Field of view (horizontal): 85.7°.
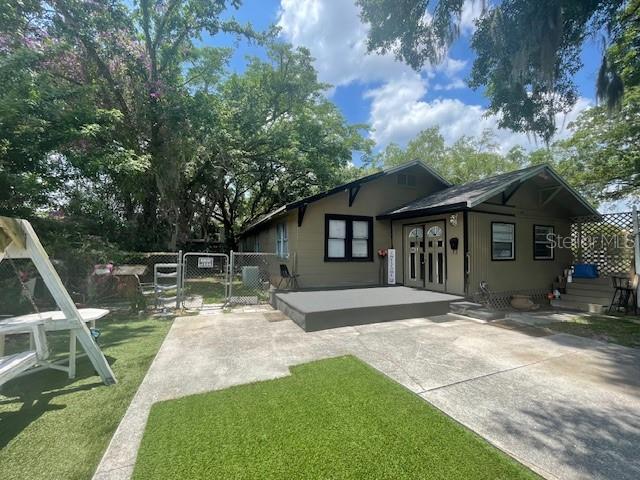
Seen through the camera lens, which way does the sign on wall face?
facing the viewer

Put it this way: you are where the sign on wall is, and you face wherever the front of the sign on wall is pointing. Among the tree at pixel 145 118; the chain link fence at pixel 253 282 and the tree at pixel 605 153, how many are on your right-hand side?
2

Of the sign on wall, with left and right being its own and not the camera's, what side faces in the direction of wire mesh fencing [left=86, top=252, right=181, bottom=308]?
right

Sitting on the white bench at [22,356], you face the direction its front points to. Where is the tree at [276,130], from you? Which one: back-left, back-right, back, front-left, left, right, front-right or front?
left

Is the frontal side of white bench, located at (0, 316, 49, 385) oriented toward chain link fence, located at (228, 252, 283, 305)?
no

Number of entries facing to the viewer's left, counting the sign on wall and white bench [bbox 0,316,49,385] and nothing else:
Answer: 0

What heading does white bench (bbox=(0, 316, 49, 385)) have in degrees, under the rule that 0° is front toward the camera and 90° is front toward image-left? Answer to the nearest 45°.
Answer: approximately 315°

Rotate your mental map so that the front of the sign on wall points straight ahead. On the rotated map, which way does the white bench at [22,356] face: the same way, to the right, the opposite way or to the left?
to the left

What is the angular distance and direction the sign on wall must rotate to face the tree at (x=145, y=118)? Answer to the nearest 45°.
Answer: approximately 90° to its right

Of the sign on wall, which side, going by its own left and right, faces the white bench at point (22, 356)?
front

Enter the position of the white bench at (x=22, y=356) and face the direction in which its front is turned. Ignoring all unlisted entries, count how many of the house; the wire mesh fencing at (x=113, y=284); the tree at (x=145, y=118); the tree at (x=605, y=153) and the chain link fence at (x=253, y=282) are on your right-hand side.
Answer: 0

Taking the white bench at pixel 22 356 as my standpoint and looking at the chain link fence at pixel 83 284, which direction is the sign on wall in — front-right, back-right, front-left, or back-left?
front-right

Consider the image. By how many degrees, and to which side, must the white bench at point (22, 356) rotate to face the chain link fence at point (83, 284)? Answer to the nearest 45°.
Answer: approximately 135° to its left

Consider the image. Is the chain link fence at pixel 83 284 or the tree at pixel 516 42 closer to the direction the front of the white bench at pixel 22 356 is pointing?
the tree

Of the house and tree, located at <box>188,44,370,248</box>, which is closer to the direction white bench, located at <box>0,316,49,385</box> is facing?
the house
